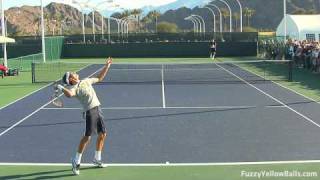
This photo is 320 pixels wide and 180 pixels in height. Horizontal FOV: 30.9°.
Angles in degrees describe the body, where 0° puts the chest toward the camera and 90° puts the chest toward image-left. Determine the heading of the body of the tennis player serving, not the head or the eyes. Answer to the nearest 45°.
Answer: approximately 315°

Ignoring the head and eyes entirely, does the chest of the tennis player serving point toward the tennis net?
no
